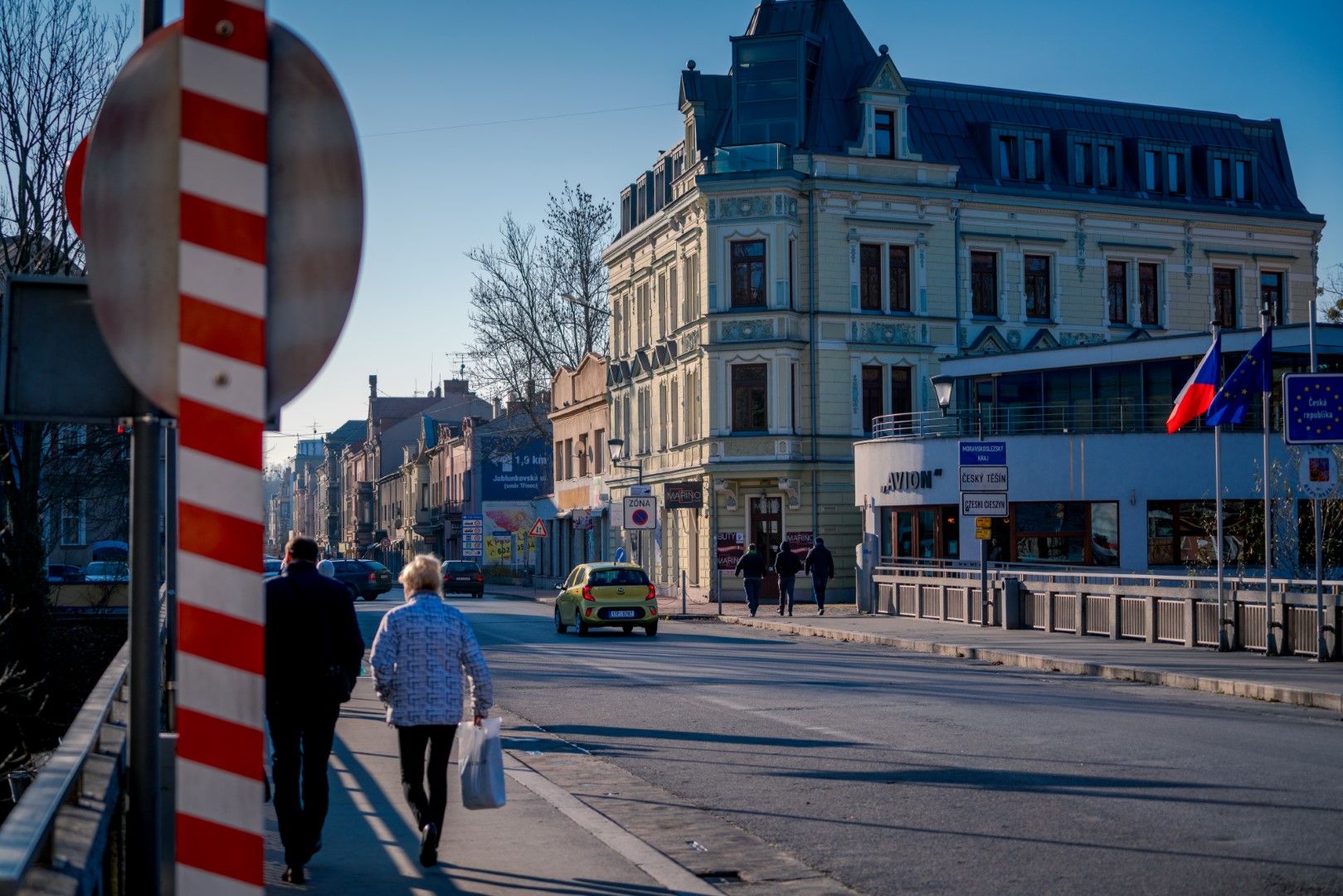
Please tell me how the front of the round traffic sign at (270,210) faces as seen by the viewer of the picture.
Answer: facing away from the viewer

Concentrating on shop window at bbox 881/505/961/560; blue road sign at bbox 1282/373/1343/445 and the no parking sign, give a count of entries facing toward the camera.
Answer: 3

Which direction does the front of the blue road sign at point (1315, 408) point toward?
toward the camera

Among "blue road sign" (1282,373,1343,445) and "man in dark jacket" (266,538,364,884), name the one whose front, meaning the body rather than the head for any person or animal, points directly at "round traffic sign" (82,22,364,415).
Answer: the blue road sign

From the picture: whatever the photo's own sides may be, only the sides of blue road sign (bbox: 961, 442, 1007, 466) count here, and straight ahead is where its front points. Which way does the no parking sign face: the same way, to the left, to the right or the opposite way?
the same way

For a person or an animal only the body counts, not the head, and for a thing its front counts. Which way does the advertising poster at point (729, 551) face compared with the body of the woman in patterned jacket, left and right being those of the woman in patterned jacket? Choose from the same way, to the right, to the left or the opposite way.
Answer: the opposite way

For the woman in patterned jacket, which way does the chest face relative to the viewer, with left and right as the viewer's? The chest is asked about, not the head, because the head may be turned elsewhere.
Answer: facing away from the viewer

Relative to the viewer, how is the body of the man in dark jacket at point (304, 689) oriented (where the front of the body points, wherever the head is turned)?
away from the camera

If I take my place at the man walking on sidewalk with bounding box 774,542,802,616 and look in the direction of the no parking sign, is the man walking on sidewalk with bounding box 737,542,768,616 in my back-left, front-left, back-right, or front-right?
front-left

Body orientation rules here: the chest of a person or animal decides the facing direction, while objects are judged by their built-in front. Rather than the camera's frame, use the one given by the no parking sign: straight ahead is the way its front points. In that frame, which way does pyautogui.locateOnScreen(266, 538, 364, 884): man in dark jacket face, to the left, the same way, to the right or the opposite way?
the opposite way

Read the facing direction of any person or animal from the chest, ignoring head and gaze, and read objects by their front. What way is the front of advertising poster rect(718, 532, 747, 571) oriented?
toward the camera

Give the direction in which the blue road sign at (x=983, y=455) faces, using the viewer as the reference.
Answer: facing the viewer

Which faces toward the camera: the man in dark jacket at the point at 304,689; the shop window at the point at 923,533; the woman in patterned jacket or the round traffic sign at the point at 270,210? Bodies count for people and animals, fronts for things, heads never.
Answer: the shop window

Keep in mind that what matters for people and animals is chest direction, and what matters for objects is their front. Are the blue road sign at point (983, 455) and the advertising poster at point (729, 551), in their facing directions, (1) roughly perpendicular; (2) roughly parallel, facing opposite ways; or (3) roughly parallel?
roughly parallel

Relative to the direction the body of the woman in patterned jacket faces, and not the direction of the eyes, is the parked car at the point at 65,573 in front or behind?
in front

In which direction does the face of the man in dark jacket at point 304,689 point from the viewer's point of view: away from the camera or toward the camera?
away from the camera
